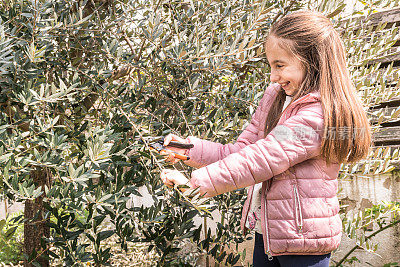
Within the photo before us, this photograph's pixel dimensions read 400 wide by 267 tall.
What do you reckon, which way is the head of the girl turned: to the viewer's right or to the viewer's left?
to the viewer's left

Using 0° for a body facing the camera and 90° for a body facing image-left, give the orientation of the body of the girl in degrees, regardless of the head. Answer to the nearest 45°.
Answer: approximately 90°
